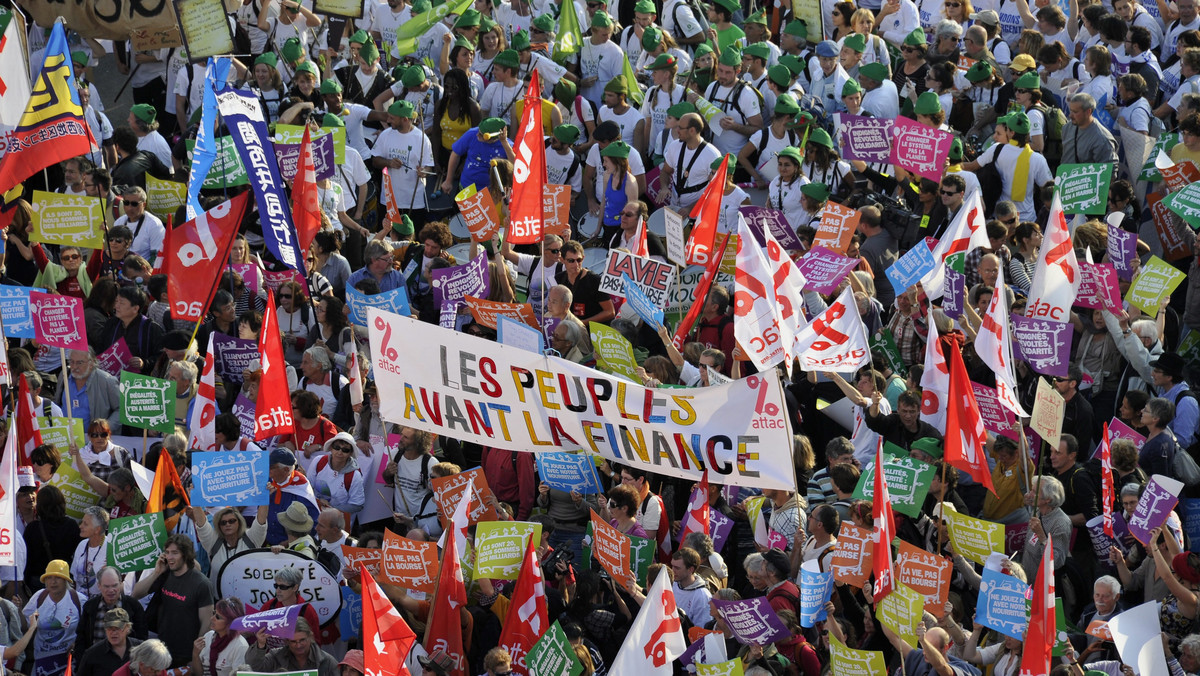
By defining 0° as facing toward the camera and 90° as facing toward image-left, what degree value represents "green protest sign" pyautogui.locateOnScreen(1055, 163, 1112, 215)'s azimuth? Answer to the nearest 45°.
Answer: approximately 0°

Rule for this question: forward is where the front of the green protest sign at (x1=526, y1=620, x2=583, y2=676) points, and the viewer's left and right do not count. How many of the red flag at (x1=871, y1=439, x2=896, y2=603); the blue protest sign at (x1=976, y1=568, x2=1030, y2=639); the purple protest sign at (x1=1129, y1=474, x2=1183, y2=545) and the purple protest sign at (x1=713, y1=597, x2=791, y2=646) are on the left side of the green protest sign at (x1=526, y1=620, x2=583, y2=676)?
4

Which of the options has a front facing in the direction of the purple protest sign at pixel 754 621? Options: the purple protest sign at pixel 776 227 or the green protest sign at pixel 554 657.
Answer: the purple protest sign at pixel 776 227

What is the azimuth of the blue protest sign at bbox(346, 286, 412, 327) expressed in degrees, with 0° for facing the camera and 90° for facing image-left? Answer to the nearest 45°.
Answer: approximately 0°

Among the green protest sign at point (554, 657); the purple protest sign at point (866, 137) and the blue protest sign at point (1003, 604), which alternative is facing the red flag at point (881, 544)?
the purple protest sign

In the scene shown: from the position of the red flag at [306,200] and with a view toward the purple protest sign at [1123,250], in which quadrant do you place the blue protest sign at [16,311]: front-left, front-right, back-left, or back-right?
back-right

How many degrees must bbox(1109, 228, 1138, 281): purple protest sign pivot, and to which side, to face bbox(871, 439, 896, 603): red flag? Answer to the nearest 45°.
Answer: approximately 45° to its right
